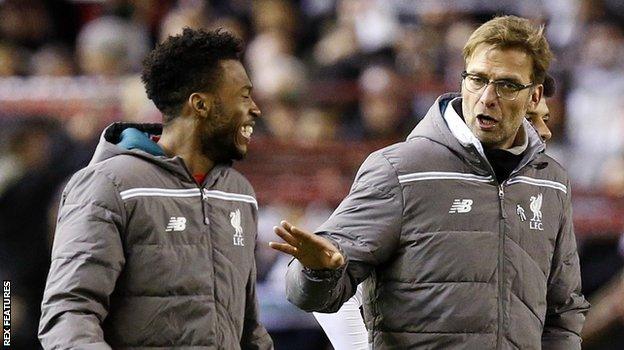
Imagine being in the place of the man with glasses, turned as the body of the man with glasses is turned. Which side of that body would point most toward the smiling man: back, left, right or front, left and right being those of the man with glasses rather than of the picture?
right

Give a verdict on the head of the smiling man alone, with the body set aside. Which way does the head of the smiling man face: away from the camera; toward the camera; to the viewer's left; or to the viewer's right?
to the viewer's right

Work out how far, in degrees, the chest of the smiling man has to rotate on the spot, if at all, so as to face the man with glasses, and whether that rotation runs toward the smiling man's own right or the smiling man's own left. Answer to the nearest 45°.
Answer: approximately 45° to the smiling man's own left

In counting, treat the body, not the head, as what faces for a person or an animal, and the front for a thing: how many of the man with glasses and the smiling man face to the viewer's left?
0

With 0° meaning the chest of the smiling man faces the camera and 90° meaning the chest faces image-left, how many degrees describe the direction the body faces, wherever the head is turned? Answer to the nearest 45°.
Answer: approximately 315°
